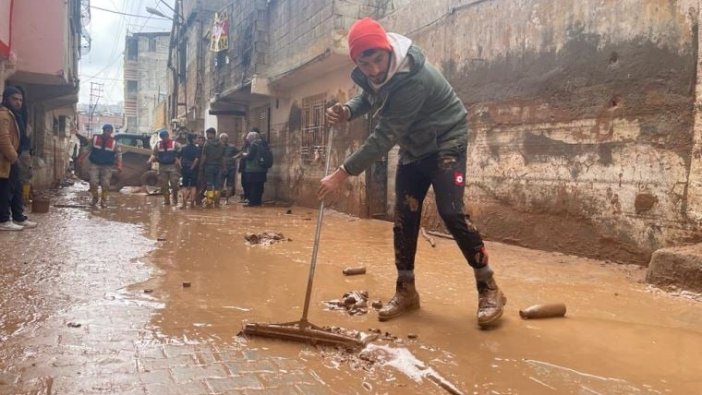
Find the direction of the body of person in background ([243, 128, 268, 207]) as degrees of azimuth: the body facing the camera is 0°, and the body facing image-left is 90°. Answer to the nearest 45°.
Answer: approximately 90°

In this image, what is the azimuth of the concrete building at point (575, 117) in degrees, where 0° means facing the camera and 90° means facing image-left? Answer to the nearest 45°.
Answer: approximately 45°

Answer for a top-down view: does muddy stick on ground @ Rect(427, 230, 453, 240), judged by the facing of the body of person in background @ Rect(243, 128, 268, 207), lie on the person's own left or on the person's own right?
on the person's own left

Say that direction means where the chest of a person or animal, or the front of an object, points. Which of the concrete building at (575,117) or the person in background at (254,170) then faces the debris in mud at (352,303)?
the concrete building

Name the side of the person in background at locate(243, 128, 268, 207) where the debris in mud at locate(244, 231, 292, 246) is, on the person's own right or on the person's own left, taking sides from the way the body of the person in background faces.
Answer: on the person's own left

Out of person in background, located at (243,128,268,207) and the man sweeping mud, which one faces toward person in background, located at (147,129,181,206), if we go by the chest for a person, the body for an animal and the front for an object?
person in background, located at (243,128,268,207)
